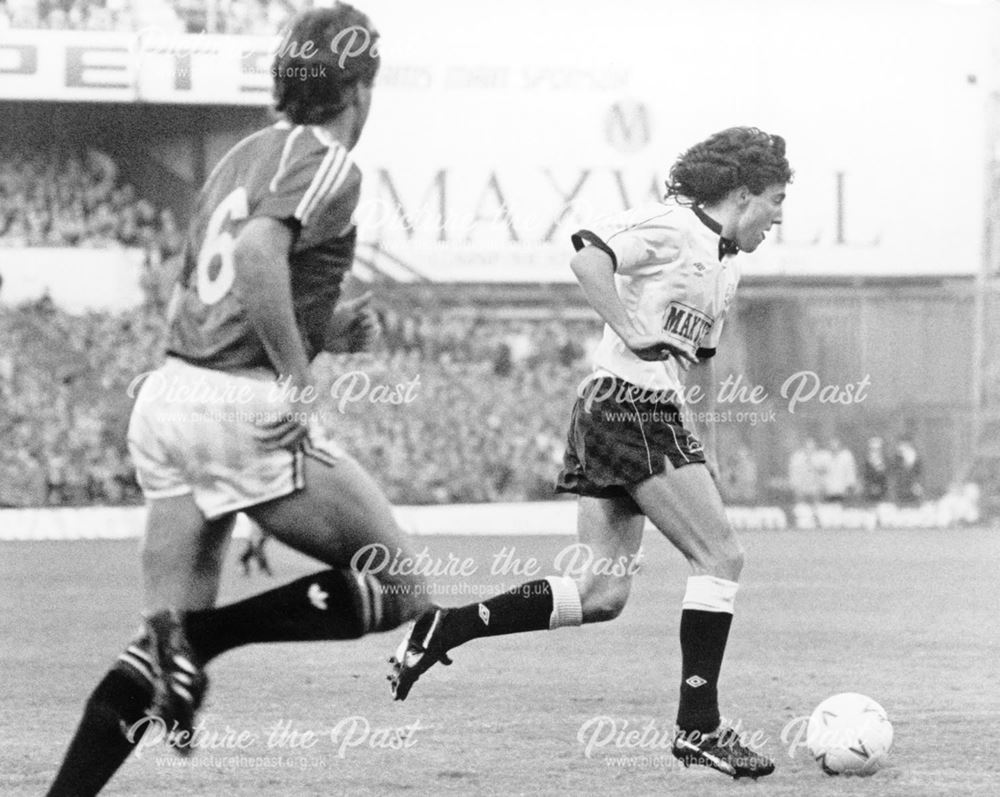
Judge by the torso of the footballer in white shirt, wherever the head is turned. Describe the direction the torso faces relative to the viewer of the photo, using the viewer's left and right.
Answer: facing to the right of the viewer
